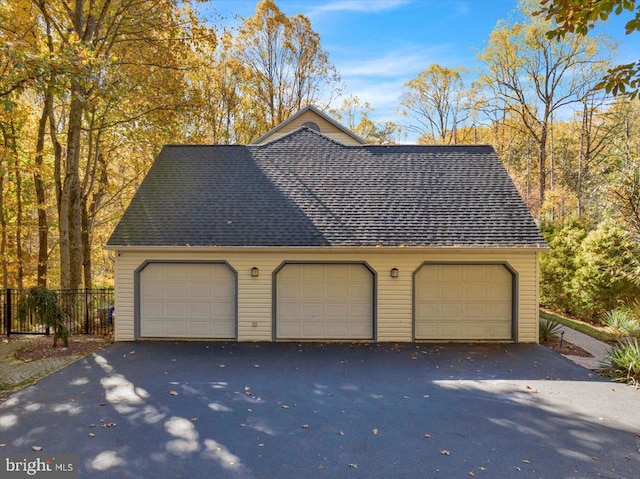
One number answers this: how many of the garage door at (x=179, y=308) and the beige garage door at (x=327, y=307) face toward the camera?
2

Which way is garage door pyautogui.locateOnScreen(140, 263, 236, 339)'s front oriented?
toward the camera

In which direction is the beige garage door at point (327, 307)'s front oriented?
toward the camera

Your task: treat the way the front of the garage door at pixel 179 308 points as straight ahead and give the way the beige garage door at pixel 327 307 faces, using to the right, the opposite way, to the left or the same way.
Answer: the same way

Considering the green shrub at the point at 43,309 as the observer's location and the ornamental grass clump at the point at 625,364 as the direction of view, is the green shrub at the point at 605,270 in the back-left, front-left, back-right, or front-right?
front-left

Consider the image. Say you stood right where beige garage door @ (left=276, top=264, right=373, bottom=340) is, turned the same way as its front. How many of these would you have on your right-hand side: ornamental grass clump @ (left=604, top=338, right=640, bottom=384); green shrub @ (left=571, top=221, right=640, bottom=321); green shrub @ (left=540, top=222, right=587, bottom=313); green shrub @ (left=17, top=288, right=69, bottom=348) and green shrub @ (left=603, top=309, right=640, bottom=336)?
1

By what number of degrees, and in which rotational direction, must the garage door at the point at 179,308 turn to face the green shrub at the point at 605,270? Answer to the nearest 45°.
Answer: approximately 90° to its left

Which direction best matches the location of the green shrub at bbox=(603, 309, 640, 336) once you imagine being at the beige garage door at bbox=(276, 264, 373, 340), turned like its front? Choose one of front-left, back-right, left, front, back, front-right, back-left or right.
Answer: left

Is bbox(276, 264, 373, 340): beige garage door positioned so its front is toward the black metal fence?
no

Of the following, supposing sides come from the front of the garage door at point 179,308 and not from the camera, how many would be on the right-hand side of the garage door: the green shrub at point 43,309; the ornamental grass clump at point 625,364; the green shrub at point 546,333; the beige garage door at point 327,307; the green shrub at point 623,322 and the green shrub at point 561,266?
1

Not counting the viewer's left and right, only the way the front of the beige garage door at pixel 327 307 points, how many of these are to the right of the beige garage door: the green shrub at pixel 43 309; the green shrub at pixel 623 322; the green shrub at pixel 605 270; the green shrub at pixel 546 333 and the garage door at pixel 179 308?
2

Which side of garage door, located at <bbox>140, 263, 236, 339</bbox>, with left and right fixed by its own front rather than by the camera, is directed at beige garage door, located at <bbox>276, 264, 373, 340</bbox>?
left

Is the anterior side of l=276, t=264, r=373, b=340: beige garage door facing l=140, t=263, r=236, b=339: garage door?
no

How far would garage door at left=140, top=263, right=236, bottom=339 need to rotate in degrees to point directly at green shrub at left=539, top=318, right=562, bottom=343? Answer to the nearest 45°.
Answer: approximately 90° to its left

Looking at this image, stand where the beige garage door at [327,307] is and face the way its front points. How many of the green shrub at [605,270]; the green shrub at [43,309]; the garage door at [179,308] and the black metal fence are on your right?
3

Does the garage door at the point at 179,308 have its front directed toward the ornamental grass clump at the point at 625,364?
no
